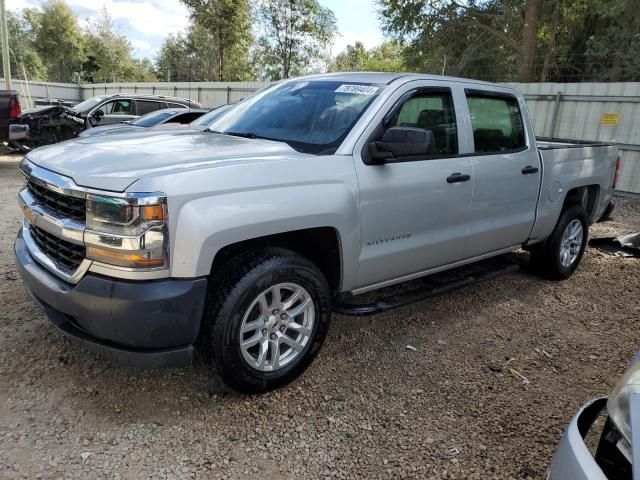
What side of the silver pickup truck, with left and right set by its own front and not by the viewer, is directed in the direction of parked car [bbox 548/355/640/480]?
left

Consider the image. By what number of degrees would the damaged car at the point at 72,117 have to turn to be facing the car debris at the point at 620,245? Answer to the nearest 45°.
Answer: approximately 90° to its left

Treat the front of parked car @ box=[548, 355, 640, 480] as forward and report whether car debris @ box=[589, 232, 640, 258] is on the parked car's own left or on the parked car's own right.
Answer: on the parked car's own right

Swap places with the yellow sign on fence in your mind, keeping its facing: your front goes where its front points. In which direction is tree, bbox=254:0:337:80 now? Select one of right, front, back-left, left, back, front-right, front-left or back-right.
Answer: back-right

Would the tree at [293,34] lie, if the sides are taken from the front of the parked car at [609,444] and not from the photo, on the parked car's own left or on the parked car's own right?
on the parked car's own right

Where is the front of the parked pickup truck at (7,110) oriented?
to the viewer's left

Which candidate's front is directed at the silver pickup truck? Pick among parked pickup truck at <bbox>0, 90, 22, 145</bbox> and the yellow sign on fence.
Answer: the yellow sign on fence

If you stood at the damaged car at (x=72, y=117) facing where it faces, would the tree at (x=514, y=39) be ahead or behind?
behind

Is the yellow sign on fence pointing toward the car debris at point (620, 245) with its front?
yes

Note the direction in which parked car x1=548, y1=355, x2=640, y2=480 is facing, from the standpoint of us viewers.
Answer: facing the viewer and to the left of the viewer

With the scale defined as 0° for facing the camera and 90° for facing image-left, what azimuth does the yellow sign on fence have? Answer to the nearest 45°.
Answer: approximately 0°

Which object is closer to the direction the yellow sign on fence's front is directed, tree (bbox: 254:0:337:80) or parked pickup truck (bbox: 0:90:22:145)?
the parked pickup truck
